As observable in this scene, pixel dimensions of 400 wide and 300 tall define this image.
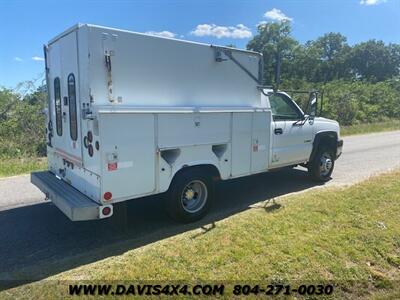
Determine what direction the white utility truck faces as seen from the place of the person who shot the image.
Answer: facing away from the viewer and to the right of the viewer
